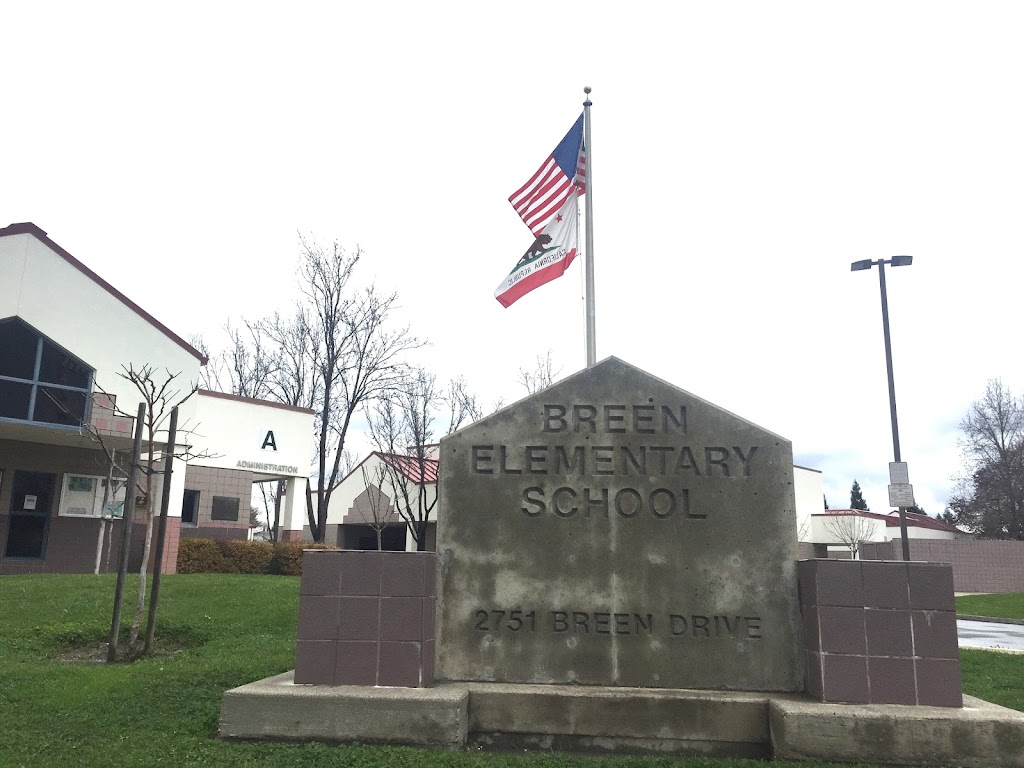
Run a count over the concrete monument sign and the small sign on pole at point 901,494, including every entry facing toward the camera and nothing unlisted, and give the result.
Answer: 2

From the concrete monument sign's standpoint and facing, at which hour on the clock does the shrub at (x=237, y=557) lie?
The shrub is roughly at 5 o'clock from the concrete monument sign.

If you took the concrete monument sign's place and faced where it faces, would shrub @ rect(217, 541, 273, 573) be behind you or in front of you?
behind

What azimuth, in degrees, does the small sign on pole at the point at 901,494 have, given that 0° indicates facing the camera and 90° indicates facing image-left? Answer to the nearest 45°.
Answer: approximately 0°

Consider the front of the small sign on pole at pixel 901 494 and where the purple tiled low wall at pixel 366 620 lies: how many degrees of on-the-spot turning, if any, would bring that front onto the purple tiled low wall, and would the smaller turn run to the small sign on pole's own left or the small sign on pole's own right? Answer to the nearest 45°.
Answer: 0° — it already faces it

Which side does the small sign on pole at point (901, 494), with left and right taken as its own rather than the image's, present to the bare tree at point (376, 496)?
right

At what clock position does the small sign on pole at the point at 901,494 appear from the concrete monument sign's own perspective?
The small sign on pole is roughly at 7 o'clock from the concrete monument sign.

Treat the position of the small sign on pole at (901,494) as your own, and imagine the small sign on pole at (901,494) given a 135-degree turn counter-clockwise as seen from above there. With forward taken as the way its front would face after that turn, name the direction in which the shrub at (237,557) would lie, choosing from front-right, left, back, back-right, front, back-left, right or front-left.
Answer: back-left

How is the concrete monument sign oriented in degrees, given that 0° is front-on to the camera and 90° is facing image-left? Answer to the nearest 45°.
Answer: approximately 0°
